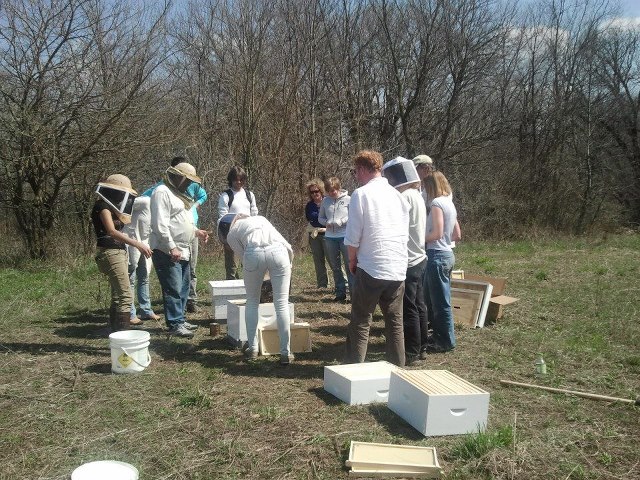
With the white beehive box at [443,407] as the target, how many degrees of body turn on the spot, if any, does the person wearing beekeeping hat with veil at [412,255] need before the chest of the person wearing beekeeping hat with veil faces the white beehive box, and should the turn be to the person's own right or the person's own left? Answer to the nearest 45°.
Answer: approximately 90° to the person's own left

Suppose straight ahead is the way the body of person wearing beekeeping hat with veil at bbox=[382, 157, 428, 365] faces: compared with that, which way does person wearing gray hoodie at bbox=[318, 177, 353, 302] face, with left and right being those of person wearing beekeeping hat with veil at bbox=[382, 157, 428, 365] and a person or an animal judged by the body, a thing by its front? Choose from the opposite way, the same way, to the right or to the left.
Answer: to the left

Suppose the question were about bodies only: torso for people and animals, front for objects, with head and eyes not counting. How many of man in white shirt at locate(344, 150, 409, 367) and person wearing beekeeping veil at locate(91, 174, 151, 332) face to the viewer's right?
1

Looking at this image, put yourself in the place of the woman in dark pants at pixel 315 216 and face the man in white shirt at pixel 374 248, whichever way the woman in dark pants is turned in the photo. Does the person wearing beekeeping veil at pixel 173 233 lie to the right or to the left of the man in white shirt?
right

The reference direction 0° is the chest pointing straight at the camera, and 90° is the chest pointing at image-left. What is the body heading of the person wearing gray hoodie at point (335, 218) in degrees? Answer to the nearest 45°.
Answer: approximately 0°

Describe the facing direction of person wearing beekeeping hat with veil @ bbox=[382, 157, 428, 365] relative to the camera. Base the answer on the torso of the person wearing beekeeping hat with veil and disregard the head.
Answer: to the viewer's left

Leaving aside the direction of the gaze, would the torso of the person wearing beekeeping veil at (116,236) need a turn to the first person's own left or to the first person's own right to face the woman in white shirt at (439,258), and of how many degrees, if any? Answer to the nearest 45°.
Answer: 0° — they already face them

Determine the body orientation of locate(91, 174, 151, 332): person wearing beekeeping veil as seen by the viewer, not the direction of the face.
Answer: to the viewer's right

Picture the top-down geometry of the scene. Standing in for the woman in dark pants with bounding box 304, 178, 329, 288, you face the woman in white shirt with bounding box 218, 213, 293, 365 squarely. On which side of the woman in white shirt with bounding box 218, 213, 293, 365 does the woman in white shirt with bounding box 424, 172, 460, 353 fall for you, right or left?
left

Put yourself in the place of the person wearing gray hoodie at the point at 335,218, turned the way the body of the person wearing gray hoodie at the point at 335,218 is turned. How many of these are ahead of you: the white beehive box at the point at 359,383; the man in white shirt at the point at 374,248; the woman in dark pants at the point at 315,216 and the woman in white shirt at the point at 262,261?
3

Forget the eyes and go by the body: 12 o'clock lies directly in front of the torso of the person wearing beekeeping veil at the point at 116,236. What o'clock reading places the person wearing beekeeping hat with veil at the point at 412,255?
The person wearing beekeeping hat with veil is roughly at 1 o'clock from the person wearing beekeeping veil.

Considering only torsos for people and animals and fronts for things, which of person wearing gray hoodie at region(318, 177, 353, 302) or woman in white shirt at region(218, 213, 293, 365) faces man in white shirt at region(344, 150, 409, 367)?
the person wearing gray hoodie
